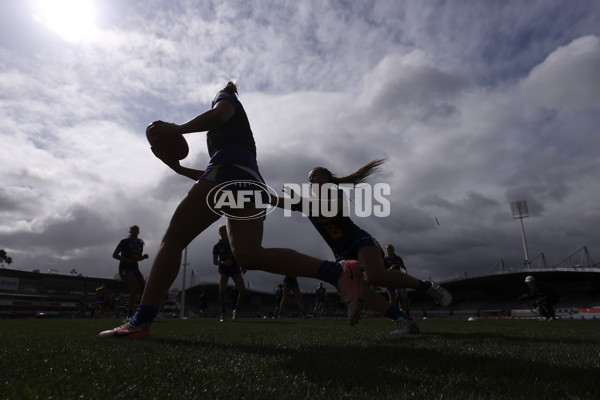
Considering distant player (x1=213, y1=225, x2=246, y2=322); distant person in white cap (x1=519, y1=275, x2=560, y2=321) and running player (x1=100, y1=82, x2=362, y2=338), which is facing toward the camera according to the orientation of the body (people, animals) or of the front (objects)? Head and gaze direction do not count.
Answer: distant player (x1=213, y1=225, x2=246, y2=322)

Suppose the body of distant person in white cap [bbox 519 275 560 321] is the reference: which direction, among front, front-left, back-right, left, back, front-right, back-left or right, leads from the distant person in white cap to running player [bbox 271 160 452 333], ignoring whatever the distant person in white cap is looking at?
left

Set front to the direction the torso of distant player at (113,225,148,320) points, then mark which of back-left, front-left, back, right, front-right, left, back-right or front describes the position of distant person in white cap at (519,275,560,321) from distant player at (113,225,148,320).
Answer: front-left

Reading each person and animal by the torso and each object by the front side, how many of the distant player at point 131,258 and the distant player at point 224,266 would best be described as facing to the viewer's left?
0

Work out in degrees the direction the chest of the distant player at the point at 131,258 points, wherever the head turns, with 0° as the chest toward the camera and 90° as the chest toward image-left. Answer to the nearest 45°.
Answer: approximately 315°

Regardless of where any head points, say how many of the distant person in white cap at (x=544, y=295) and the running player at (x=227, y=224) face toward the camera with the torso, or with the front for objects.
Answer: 0

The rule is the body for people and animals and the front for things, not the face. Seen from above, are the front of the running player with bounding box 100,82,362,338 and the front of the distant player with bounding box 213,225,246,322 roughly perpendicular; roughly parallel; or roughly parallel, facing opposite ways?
roughly perpendicular

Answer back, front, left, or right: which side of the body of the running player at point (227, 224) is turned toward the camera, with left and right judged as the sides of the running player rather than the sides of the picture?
left

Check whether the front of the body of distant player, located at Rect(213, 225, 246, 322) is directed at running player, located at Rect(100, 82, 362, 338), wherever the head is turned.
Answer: yes

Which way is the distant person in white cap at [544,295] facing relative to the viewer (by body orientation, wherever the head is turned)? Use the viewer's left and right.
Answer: facing to the left of the viewer

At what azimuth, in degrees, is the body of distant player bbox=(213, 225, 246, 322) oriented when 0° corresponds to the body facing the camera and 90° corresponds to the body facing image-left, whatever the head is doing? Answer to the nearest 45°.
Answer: approximately 0°

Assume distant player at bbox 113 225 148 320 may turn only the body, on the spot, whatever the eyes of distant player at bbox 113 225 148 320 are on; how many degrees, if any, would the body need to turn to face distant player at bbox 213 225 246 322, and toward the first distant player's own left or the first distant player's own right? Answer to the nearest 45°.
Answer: approximately 45° to the first distant player's own left
